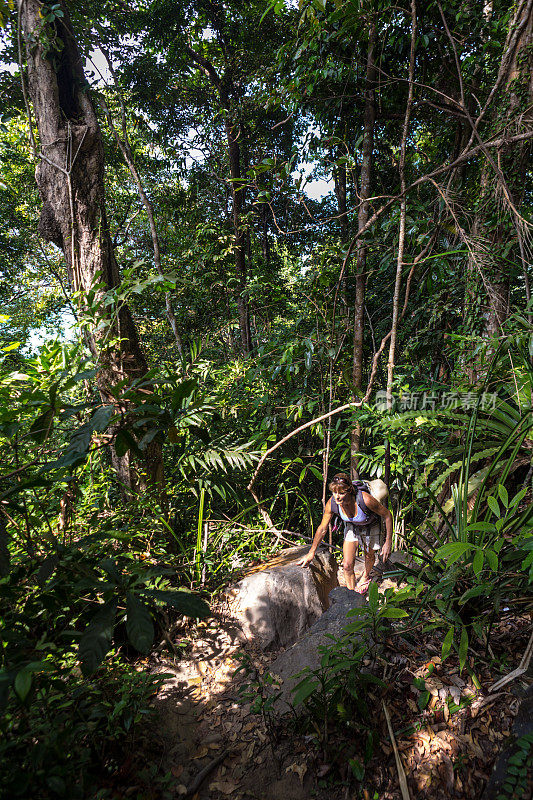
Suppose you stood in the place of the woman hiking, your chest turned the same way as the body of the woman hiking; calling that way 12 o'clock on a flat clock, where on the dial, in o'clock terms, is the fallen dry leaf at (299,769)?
The fallen dry leaf is roughly at 11 o'clock from the woman hiking.

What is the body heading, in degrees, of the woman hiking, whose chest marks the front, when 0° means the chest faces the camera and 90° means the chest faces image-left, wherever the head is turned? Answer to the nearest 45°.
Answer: approximately 45°

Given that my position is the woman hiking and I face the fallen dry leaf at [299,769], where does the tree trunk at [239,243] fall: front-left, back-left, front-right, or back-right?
back-right

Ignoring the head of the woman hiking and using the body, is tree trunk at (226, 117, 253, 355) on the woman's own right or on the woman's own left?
on the woman's own right

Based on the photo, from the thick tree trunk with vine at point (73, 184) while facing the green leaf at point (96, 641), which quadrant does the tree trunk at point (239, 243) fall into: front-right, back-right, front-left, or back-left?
back-left
